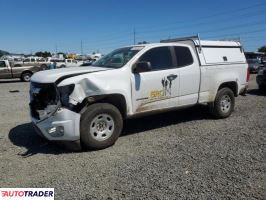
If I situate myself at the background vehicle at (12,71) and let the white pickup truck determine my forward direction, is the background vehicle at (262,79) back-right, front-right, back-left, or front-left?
front-left

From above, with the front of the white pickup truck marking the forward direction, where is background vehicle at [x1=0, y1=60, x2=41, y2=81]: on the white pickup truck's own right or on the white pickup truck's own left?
on the white pickup truck's own right

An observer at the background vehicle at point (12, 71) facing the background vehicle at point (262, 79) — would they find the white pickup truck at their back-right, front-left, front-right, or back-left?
front-right

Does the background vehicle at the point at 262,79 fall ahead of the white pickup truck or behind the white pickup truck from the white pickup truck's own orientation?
behind

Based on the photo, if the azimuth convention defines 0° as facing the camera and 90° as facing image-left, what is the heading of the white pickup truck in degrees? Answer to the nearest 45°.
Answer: approximately 45°

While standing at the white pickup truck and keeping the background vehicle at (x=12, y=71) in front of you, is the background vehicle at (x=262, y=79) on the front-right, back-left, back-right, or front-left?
front-right
